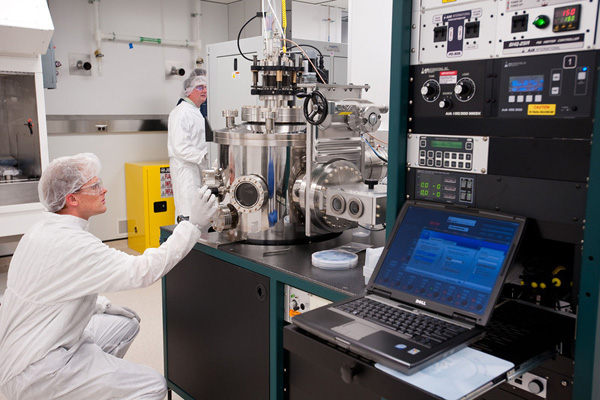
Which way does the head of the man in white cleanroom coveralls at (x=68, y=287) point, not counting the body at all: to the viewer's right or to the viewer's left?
to the viewer's right

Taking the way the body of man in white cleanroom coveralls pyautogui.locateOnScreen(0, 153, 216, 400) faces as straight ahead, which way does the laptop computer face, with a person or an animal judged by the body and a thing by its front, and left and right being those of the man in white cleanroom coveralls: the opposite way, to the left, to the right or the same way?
the opposite way

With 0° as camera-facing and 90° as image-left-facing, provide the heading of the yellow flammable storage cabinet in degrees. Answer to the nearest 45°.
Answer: approximately 315°

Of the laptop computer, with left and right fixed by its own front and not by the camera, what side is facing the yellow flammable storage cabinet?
right

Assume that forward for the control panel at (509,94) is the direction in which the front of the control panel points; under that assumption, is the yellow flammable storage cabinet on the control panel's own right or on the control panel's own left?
on the control panel's own right

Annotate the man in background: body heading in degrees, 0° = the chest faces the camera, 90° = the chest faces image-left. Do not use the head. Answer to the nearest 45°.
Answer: approximately 270°

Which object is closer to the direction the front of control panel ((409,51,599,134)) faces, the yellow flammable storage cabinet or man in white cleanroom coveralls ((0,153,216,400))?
the man in white cleanroom coveralls

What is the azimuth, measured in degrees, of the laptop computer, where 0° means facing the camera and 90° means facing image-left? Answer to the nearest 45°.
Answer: approximately 45°

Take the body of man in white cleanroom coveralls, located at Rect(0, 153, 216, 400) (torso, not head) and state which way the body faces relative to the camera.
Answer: to the viewer's right
